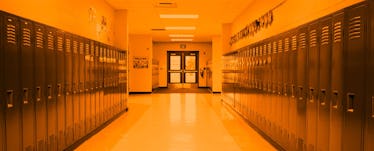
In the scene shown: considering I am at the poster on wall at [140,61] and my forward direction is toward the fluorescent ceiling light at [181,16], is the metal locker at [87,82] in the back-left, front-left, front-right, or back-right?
front-right

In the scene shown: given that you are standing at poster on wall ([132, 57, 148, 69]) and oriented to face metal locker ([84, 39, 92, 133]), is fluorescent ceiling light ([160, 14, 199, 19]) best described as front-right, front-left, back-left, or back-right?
front-left

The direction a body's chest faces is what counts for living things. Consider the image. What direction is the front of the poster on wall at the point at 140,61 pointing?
toward the camera

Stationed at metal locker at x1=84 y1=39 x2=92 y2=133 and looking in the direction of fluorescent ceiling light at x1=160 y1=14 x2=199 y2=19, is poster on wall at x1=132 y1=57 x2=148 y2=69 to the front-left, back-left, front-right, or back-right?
front-left

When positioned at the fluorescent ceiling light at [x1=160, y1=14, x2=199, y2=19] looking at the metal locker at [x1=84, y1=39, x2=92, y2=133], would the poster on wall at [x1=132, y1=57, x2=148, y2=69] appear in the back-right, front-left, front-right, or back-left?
back-right

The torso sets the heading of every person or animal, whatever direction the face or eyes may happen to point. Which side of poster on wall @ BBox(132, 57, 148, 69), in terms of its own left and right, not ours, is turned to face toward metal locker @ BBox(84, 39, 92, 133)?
front

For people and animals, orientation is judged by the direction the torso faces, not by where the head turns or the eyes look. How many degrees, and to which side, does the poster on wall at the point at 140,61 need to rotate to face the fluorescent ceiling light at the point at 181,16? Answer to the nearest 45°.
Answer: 0° — it already faces it
